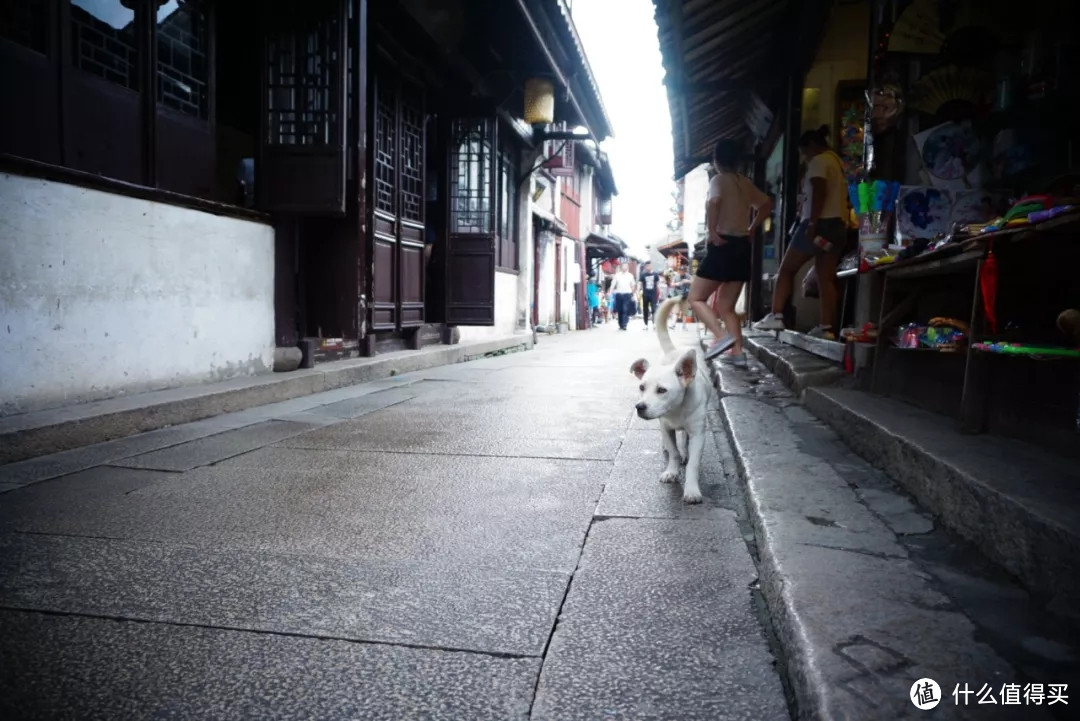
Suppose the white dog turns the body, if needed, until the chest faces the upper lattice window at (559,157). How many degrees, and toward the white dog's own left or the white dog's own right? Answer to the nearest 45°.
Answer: approximately 180°

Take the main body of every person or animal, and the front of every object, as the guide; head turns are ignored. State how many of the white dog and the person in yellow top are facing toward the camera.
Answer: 1

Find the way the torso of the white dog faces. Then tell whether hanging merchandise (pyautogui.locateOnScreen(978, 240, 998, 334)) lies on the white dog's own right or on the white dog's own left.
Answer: on the white dog's own left

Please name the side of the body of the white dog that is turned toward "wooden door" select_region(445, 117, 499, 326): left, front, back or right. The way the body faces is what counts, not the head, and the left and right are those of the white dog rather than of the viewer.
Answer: back

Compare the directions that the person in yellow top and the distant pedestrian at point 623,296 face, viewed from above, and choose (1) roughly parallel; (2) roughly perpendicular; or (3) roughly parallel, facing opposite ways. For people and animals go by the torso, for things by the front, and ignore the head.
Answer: roughly perpendicular
